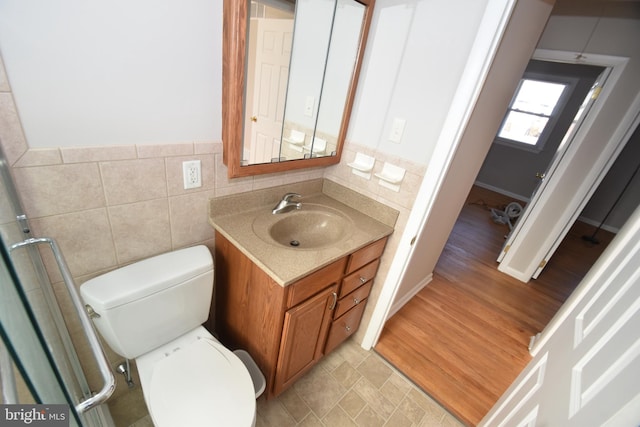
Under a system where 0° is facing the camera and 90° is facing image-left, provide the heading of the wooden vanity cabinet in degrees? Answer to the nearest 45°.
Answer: approximately 315°

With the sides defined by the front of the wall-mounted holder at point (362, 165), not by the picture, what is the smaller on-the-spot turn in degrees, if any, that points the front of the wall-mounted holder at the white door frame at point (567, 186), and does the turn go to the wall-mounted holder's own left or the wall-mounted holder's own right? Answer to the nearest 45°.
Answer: approximately 180°

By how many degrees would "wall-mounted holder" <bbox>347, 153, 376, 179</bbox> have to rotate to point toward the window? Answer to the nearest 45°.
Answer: approximately 180°

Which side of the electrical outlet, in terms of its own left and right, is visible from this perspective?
front

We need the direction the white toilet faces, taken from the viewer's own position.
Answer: facing the viewer and to the right of the viewer

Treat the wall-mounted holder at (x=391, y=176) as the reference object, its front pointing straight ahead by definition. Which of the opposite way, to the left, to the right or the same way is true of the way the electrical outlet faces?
to the left

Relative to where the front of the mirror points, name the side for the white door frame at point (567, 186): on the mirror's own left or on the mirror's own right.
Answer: on the mirror's own left

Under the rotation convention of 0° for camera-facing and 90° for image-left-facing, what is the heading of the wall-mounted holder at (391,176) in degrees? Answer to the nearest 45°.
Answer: approximately 45°

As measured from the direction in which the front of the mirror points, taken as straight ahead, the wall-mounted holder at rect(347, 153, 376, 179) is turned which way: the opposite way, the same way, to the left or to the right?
to the right

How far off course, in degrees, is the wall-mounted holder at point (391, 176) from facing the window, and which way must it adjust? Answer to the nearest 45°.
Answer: approximately 180°

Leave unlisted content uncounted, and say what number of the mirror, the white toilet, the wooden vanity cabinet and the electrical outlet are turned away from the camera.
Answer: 0

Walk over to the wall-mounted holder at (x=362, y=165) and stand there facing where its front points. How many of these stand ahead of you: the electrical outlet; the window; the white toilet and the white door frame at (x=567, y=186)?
2

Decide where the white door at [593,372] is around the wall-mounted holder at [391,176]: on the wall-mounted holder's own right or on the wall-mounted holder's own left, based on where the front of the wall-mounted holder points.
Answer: on the wall-mounted holder's own left
